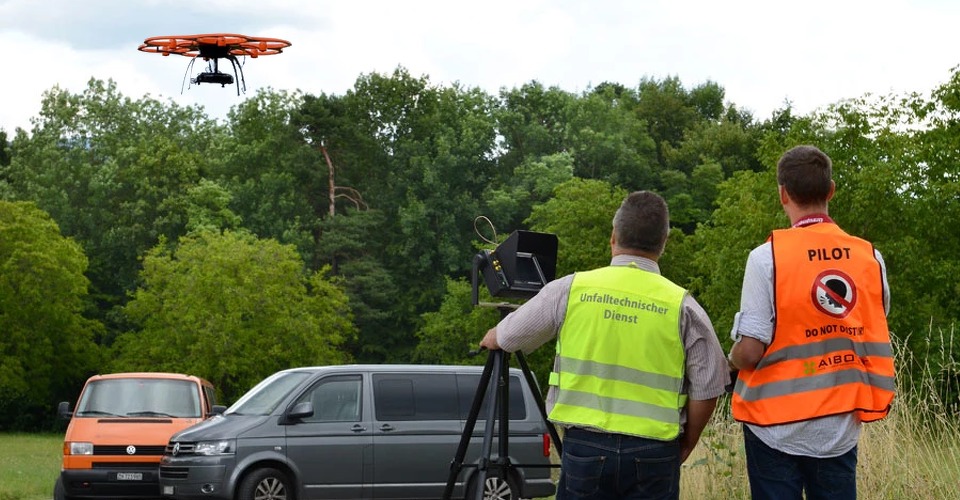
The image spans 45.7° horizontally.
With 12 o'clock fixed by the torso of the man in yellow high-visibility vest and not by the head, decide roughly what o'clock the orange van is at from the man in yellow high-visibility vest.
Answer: The orange van is roughly at 11 o'clock from the man in yellow high-visibility vest.

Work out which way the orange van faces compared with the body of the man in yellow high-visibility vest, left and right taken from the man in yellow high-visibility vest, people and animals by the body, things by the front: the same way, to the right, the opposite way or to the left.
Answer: the opposite way

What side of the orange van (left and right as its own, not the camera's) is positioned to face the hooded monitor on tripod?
front

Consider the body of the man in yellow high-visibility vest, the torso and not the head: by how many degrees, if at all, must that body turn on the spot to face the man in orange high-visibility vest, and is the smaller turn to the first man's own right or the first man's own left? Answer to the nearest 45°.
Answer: approximately 90° to the first man's own right

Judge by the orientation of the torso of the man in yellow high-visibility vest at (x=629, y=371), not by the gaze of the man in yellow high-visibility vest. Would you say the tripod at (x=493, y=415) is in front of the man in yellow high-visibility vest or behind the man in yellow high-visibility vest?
in front

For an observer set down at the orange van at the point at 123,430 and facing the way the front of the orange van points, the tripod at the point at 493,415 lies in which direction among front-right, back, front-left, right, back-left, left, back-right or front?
front

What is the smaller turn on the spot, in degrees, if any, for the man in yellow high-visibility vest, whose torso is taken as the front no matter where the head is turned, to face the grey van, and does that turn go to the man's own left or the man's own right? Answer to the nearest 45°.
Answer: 0° — they already face it

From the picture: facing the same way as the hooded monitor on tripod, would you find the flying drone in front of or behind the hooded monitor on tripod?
behind

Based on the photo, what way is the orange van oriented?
toward the camera

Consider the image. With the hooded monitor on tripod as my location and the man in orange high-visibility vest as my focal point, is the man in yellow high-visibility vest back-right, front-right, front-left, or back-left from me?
front-right

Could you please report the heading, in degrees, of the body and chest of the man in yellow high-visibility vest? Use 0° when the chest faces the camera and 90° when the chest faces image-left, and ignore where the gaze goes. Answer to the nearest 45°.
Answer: approximately 180°

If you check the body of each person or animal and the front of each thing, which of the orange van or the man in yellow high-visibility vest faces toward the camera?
the orange van

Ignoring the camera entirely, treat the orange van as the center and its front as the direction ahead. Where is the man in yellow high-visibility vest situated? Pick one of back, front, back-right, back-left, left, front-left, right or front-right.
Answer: front

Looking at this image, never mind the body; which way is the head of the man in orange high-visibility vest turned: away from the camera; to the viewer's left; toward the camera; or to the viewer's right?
away from the camera
